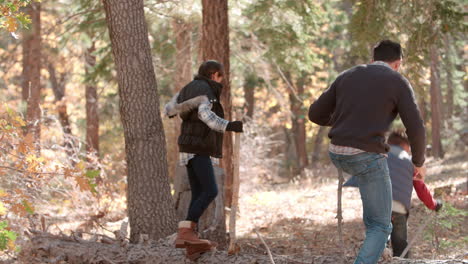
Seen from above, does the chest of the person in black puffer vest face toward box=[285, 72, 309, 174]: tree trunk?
no

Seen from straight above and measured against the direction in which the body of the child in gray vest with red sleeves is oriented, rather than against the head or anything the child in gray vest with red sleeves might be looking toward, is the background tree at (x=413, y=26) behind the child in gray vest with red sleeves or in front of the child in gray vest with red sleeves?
in front

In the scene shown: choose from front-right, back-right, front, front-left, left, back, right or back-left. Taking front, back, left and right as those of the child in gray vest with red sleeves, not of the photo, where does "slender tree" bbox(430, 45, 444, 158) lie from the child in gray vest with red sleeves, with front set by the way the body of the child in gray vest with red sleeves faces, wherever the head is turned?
front-left

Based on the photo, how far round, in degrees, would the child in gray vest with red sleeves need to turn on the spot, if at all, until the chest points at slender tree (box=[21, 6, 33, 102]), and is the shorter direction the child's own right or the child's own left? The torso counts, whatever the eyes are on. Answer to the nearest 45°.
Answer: approximately 90° to the child's own left

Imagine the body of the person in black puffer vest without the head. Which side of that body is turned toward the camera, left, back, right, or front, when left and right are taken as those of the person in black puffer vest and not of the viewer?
right

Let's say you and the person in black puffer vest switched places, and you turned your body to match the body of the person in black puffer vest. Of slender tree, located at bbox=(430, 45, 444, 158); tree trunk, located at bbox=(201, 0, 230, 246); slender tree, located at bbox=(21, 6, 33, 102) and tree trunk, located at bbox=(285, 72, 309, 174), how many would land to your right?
0

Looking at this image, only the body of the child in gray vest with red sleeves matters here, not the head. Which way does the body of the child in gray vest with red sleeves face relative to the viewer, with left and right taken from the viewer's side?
facing away from the viewer and to the right of the viewer

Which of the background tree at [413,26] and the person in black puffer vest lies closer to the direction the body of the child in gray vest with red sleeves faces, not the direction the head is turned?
the background tree

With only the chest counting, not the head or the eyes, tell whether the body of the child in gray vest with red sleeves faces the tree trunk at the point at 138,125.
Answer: no

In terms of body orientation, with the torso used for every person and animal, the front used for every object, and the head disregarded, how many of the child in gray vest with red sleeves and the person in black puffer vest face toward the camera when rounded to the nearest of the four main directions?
0

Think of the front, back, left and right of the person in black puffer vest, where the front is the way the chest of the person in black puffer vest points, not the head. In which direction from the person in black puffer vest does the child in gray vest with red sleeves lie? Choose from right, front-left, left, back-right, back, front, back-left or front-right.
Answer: front

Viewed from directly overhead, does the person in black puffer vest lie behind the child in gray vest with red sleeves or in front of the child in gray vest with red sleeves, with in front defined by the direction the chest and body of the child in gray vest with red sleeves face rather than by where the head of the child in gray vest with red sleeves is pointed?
behind

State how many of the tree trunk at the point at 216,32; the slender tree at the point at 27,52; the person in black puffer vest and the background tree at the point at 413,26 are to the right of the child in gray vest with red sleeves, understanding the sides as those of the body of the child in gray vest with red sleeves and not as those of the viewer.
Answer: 0

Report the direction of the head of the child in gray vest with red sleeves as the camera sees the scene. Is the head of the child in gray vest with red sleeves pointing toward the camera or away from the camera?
away from the camera

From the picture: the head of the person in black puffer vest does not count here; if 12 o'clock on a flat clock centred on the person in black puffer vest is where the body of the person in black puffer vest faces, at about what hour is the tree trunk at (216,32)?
The tree trunk is roughly at 9 o'clock from the person in black puffer vest.
